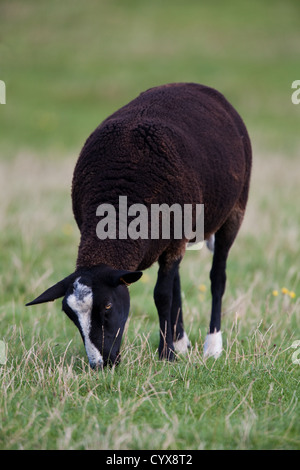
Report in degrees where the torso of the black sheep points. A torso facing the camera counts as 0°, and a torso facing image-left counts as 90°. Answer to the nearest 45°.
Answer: approximately 45°
